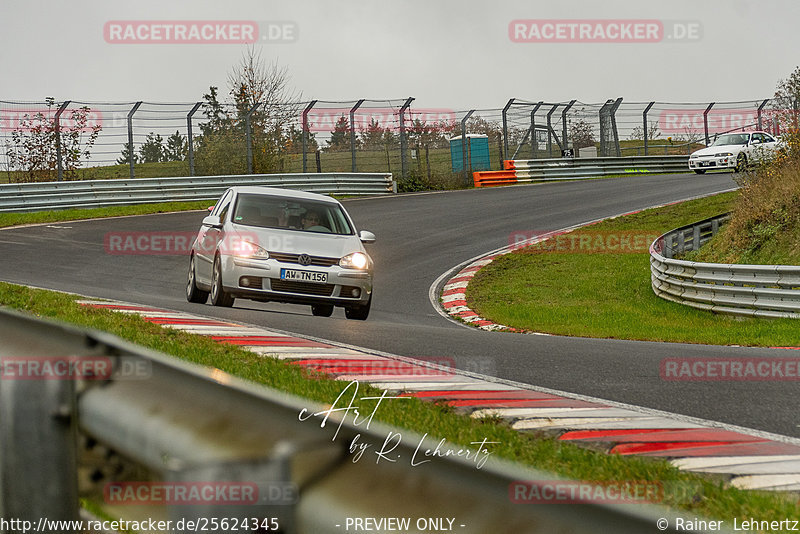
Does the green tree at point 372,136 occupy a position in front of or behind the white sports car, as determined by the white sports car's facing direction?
in front

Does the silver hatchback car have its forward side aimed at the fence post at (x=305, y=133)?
no

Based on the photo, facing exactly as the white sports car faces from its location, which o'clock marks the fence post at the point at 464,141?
The fence post is roughly at 1 o'clock from the white sports car.

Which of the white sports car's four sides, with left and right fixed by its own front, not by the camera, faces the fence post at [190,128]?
front

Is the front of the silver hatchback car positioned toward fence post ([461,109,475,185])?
no

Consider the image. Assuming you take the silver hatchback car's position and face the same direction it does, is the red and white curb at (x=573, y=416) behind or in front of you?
in front

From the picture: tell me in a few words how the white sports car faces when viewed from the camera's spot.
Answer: facing the viewer and to the left of the viewer

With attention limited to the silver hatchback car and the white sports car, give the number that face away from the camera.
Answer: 0

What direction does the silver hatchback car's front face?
toward the camera

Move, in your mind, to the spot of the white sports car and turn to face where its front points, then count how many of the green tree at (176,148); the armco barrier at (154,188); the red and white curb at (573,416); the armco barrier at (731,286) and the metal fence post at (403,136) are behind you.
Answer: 0

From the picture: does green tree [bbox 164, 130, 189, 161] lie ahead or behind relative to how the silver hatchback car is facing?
behind

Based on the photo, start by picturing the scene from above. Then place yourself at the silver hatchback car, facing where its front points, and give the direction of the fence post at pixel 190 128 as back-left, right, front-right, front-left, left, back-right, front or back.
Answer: back

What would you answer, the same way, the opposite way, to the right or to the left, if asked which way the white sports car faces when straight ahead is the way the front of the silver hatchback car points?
to the right

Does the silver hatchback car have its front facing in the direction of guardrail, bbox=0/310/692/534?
yes

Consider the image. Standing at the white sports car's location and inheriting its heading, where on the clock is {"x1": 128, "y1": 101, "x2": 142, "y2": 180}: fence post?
The fence post is roughly at 12 o'clock from the white sports car.

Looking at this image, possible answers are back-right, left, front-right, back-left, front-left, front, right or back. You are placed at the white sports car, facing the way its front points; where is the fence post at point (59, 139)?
front

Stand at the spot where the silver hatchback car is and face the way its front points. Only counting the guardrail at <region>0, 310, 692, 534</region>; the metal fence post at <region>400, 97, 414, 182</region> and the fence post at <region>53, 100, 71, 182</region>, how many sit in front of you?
1

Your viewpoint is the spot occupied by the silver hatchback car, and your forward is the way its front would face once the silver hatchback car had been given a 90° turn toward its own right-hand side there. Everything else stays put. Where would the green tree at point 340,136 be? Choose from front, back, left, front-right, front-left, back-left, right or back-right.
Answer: right
